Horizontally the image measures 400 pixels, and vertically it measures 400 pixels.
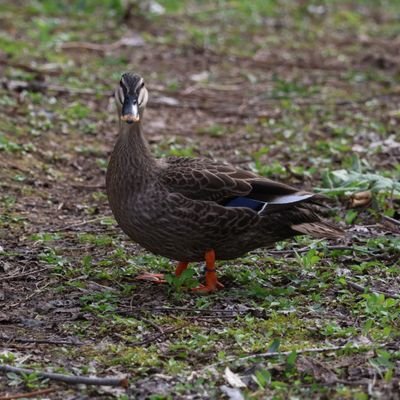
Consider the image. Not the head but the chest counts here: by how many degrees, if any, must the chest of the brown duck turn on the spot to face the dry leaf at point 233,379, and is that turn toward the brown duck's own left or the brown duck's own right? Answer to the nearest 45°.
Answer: approximately 90° to the brown duck's own left

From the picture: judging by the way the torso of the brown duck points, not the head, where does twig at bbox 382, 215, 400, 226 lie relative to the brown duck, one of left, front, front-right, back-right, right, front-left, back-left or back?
back-right

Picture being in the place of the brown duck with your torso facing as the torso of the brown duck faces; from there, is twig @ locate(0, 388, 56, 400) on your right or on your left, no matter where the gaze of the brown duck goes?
on your left

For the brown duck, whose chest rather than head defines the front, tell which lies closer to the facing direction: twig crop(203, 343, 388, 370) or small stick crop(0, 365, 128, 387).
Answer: the small stick

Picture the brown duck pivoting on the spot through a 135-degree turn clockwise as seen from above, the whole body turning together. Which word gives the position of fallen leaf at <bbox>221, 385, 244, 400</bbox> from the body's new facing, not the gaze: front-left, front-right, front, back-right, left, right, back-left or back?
back-right

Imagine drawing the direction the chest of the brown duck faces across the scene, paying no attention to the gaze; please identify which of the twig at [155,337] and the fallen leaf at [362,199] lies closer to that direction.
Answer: the twig

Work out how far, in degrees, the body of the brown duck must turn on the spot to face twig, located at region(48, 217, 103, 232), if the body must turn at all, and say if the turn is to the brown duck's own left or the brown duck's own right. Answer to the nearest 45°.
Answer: approximately 45° to the brown duck's own right

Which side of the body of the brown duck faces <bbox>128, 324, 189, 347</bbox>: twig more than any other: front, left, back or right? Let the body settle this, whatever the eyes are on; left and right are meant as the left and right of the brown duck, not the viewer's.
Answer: left

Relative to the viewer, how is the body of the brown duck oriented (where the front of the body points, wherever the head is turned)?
to the viewer's left

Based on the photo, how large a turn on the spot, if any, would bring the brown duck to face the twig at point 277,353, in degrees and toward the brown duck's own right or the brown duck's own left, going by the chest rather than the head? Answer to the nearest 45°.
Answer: approximately 90° to the brown duck's own left

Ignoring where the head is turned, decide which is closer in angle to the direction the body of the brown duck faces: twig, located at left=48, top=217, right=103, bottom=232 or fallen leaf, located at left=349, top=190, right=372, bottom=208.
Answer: the twig
